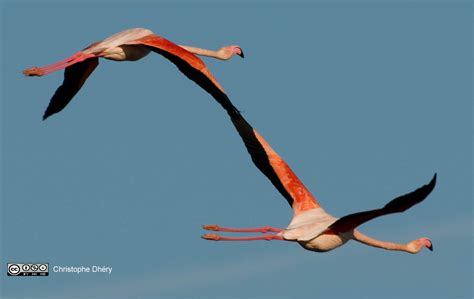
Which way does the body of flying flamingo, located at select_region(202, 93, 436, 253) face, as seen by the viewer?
to the viewer's right
